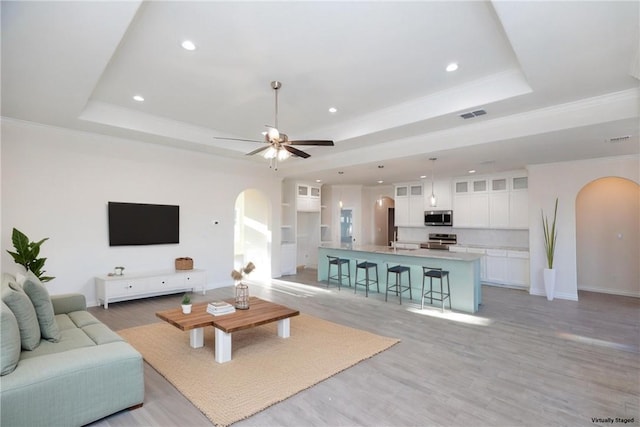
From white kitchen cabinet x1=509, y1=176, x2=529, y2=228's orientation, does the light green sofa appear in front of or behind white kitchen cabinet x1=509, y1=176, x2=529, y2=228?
in front

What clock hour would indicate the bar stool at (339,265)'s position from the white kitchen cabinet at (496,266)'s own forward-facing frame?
The bar stool is roughly at 2 o'clock from the white kitchen cabinet.

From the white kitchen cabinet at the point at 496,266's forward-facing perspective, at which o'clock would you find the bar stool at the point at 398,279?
The bar stool is roughly at 1 o'clock from the white kitchen cabinet.

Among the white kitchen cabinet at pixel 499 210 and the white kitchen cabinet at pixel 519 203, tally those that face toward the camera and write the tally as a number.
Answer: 2

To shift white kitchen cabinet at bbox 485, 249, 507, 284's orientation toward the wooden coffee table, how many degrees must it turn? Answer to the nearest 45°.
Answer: approximately 45° to its right

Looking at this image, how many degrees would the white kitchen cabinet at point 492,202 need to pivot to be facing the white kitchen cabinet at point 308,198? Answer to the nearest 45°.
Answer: approximately 90° to its right
